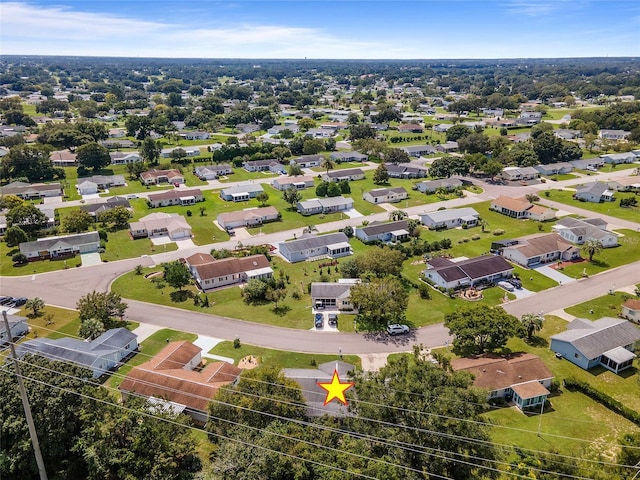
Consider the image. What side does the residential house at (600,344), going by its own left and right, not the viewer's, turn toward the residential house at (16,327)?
left

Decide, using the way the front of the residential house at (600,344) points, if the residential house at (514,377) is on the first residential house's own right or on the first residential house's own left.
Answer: on the first residential house's own left

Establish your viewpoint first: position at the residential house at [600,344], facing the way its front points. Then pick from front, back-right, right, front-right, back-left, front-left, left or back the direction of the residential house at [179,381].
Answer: left

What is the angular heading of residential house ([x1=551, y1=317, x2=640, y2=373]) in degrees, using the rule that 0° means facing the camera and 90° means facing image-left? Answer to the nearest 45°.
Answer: approximately 135°

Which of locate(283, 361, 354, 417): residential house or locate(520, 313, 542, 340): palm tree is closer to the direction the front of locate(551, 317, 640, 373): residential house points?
the palm tree

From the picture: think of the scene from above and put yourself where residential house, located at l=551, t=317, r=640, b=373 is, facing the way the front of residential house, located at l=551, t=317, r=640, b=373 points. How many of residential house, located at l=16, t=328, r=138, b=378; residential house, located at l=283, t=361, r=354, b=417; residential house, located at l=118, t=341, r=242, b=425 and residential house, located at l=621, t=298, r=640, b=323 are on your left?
3

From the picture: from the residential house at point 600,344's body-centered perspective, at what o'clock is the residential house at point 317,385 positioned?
the residential house at point 317,385 is roughly at 9 o'clock from the residential house at point 600,344.

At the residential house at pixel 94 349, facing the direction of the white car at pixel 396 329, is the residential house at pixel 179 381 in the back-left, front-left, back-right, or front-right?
front-right

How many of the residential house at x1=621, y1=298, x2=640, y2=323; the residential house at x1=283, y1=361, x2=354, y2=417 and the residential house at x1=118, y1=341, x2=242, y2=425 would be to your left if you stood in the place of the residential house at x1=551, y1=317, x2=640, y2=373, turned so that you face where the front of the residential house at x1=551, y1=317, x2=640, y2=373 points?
2

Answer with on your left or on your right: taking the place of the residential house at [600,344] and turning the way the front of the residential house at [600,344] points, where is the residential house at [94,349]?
on your left

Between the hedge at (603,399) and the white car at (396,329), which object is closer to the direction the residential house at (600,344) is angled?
the white car

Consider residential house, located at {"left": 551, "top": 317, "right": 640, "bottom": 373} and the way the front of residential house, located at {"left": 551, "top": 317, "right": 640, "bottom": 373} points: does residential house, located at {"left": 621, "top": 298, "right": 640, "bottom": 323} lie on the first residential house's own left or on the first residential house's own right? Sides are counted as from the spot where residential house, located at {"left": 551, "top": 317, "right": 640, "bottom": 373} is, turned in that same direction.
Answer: on the first residential house's own right

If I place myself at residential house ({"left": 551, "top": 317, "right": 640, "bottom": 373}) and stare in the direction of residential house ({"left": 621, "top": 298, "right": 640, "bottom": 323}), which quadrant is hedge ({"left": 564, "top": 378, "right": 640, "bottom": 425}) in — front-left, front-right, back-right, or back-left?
back-right
